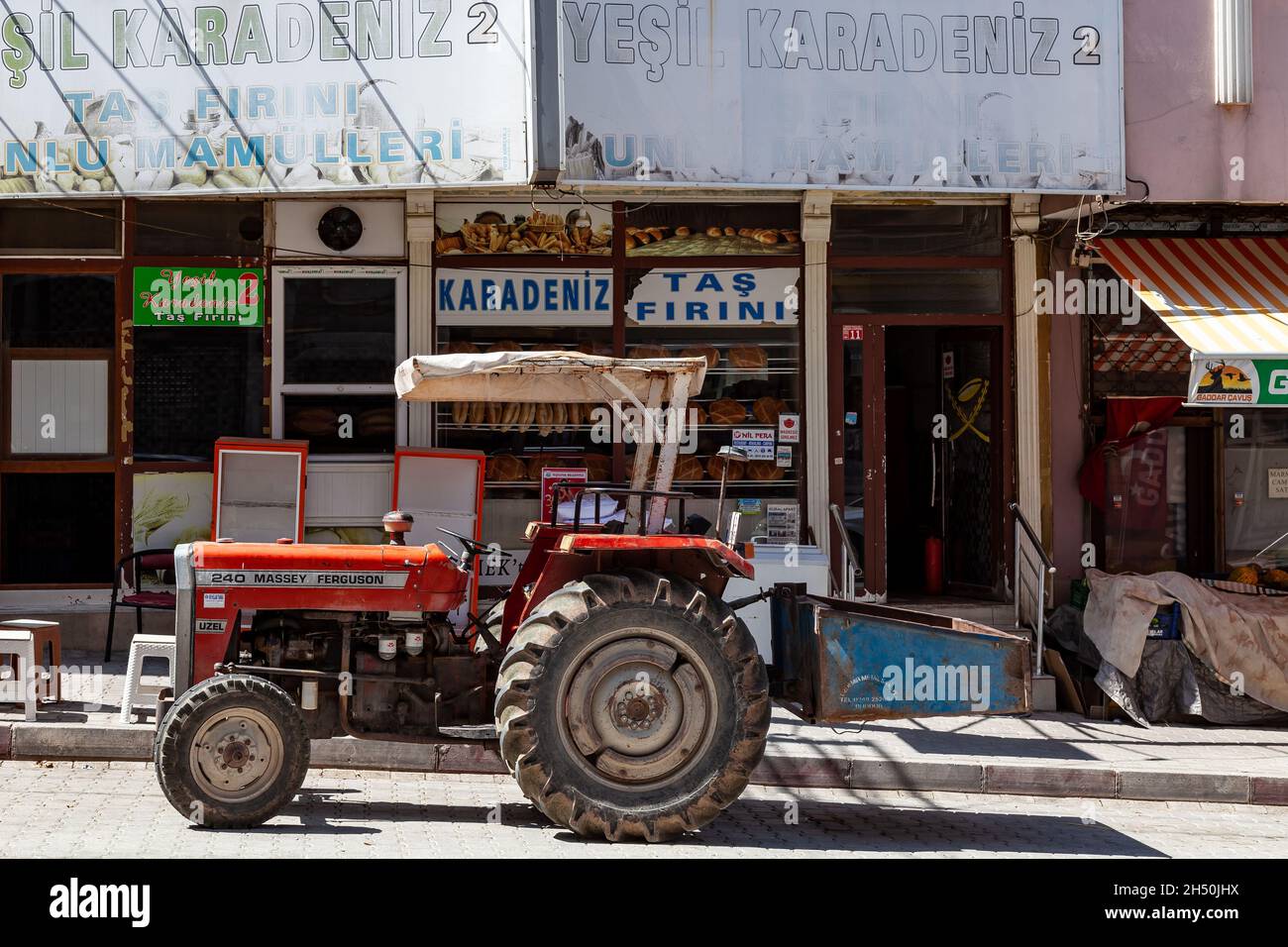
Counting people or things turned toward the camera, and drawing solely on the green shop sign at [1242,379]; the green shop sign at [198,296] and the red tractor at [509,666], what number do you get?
2

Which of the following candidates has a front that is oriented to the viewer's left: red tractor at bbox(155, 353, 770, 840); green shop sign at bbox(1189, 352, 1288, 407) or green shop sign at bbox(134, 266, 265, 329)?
the red tractor

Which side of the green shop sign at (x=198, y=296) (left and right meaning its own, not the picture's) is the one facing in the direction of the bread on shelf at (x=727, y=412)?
left

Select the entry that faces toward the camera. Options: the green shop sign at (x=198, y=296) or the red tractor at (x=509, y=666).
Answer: the green shop sign

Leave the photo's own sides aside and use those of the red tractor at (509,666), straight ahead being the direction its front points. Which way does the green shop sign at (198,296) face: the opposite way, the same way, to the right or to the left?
to the left

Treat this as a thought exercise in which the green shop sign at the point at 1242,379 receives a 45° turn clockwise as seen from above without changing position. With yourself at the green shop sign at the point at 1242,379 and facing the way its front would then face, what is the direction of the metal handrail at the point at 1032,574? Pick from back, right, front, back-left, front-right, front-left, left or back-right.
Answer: right

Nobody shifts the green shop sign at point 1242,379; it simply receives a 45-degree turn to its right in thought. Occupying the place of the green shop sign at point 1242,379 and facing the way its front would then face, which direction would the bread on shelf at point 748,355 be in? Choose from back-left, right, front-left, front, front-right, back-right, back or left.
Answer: front-right

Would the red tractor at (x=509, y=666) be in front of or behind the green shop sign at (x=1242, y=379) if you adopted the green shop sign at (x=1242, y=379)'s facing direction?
in front

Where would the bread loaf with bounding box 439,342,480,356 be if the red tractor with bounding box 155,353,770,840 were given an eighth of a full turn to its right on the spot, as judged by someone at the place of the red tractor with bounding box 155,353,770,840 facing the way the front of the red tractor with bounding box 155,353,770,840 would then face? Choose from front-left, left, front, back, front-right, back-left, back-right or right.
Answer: front-right

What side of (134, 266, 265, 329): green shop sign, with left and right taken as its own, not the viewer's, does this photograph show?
front

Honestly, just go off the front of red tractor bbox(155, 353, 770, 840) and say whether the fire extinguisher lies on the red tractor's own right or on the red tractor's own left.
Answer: on the red tractor's own right

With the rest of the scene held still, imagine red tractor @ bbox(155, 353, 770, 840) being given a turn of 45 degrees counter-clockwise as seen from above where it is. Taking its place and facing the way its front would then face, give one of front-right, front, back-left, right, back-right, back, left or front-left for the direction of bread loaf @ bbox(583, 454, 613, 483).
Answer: back-right

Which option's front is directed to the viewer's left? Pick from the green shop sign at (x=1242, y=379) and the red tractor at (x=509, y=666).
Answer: the red tractor

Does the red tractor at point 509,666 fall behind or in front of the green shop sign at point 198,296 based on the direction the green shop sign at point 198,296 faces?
in front

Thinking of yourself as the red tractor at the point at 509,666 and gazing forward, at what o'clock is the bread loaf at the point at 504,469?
The bread loaf is roughly at 3 o'clock from the red tractor.

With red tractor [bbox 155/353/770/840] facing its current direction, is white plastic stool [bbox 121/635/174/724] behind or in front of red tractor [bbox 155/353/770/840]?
in front

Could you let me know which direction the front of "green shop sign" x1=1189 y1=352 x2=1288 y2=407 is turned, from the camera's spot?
facing the viewer

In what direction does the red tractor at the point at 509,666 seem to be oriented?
to the viewer's left

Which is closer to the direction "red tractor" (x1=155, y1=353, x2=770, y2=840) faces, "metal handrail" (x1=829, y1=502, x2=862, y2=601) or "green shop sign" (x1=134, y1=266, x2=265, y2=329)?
the green shop sign

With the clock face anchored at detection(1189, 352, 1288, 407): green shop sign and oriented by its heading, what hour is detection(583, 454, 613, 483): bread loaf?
The bread loaf is roughly at 3 o'clock from the green shop sign.
